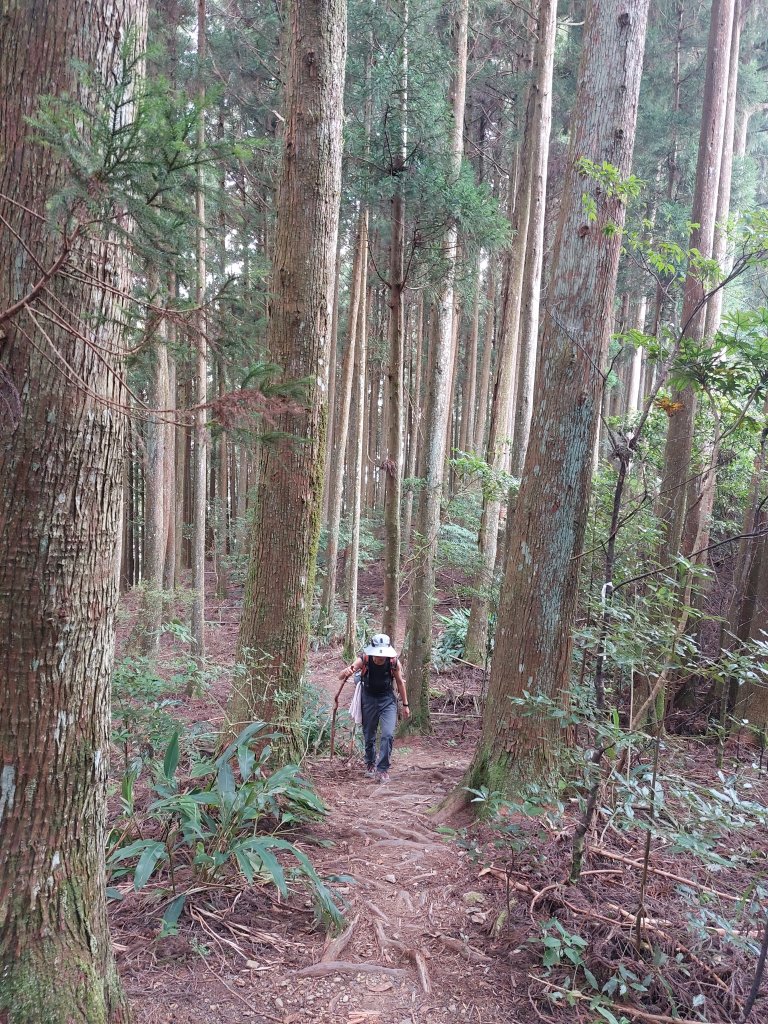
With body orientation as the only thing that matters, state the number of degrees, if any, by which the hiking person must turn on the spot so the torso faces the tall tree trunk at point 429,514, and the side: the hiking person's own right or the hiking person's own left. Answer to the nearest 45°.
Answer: approximately 180°

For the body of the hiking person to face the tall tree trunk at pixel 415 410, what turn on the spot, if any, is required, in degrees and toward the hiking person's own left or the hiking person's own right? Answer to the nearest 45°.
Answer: approximately 180°

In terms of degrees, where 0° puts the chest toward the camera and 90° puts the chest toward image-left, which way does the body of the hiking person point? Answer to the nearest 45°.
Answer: approximately 0°

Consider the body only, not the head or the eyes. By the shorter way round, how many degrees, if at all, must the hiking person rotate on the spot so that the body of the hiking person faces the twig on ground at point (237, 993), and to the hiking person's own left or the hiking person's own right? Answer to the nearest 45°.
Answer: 0° — they already face it

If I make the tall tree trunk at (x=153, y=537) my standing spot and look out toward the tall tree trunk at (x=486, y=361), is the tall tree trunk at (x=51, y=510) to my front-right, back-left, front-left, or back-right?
back-right

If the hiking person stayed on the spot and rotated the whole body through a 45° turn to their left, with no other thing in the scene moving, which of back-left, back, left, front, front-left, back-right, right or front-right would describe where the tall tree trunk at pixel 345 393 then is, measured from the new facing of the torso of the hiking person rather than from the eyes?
back-left

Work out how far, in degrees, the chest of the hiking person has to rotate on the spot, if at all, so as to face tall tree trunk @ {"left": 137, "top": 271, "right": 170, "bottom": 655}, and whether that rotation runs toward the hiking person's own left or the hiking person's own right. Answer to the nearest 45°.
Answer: approximately 135° to the hiking person's own right

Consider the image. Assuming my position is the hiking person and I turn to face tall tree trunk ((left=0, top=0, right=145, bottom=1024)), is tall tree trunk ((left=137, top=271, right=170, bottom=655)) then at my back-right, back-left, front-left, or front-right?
back-right
